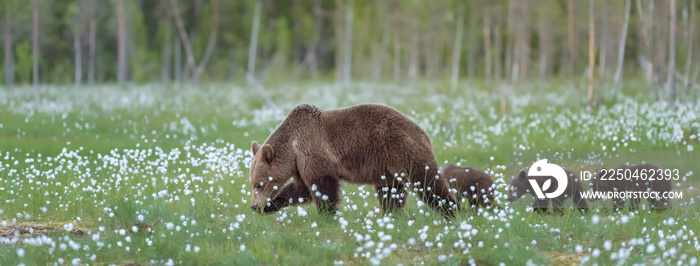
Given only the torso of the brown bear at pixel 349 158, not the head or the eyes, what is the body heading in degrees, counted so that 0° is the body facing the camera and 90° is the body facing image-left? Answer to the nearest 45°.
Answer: approximately 90°

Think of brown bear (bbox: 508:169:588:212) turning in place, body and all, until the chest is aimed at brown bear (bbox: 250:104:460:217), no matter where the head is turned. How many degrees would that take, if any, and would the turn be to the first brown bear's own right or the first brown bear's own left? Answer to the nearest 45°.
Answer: approximately 45° to the first brown bear's own left

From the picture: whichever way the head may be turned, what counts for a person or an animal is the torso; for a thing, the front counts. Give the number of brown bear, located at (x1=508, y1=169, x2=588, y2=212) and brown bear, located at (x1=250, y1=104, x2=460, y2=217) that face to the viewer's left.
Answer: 2

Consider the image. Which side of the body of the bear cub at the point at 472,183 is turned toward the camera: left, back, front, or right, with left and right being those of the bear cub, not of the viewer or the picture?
left

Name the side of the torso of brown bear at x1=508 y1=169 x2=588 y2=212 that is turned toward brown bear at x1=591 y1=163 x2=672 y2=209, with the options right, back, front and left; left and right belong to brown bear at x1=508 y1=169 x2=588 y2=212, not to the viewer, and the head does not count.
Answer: back

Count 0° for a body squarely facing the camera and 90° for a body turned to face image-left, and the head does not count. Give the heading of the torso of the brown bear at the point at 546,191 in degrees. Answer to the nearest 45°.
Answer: approximately 90°

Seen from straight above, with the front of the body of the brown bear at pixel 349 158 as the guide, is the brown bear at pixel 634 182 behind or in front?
behind

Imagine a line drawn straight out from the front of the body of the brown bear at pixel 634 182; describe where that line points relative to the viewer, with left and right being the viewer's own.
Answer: facing to the left of the viewer

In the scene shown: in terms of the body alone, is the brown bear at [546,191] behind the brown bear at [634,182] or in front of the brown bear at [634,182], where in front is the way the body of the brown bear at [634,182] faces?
in front

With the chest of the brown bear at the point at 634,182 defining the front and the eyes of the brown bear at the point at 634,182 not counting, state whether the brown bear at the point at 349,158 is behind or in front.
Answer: in front

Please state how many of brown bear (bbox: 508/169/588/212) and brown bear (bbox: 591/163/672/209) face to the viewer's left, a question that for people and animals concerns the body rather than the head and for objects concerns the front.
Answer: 2
